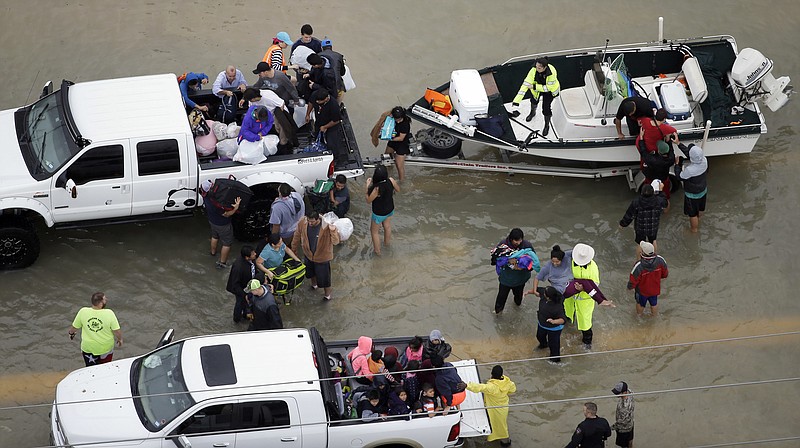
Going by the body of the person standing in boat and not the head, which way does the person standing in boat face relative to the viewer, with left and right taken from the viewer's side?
facing the viewer and to the left of the viewer

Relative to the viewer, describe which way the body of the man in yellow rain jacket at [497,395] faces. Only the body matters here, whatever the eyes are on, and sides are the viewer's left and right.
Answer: facing away from the viewer and to the left of the viewer

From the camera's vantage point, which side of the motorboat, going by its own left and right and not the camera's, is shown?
left

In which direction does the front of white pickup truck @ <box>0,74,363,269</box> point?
to the viewer's left

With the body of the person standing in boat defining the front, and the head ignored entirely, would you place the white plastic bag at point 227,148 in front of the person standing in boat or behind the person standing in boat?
in front

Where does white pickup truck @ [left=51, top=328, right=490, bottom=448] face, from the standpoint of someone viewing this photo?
facing to the left of the viewer

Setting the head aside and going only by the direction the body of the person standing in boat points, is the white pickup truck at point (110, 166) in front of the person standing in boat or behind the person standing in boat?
in front

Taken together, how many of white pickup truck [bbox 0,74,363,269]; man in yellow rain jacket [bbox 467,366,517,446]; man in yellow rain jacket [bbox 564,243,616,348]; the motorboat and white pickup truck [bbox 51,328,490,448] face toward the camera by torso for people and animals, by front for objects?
1

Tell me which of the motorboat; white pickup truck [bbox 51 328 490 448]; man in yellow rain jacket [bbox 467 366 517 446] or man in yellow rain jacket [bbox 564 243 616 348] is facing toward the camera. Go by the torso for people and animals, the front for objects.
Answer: man in yellow rain jacket [bbox 564 243 616 348]

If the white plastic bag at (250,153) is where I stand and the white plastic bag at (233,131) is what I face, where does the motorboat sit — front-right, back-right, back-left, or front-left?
back-right

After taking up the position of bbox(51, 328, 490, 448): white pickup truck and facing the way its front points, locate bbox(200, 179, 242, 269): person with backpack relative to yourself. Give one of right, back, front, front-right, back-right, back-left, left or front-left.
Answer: right

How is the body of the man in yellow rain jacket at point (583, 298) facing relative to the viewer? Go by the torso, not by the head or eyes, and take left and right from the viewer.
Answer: facing the viewer

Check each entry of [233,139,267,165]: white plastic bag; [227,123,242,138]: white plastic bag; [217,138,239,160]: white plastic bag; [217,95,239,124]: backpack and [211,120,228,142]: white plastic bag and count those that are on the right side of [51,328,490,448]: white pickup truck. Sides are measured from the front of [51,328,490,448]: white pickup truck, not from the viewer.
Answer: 5

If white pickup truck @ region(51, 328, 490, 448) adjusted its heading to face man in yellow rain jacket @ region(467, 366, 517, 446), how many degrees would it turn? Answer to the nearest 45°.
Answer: approximately 180°

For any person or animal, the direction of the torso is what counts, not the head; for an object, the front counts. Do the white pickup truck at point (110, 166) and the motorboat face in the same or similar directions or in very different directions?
same or similar directions

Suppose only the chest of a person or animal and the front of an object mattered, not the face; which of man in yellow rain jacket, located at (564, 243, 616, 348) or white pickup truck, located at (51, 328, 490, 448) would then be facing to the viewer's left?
the white pickup truck

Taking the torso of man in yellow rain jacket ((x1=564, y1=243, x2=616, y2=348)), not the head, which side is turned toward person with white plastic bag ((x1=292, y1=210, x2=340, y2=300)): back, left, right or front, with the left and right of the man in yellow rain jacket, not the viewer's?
right
